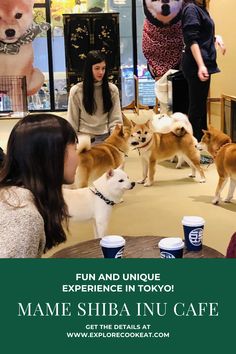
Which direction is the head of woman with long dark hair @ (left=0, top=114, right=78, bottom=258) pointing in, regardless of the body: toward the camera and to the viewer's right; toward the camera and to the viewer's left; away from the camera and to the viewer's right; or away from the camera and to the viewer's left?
away from the camera and to the viewer's right

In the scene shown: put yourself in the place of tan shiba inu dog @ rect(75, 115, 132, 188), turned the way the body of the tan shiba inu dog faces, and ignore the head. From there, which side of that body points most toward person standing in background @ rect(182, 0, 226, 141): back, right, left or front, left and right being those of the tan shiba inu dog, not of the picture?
front

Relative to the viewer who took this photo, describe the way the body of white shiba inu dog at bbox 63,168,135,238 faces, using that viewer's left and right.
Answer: facing to the right of the viewer

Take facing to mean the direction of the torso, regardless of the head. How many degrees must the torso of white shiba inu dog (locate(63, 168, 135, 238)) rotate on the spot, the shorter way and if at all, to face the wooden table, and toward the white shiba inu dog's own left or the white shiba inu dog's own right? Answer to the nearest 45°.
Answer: approximately 90° to the white shiba inu dog's own right

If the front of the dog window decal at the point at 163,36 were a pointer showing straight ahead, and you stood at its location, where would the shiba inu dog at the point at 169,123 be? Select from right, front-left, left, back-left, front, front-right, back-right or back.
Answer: front
